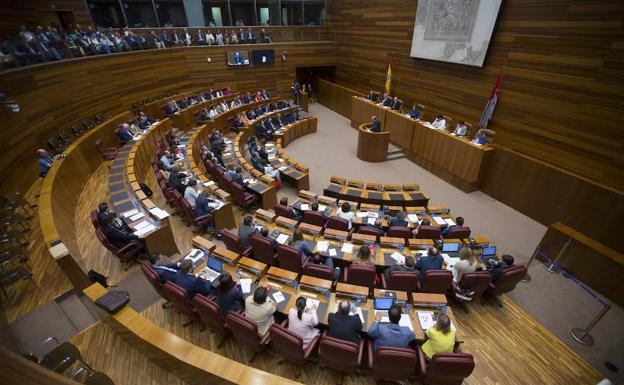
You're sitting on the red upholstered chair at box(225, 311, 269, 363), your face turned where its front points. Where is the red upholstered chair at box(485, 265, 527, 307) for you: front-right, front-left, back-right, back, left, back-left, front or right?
front-right

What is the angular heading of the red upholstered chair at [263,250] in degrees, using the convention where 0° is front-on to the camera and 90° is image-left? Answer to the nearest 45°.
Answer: approximately 225°

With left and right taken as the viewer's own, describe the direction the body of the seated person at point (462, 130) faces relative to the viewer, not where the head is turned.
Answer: facing the viewer and to the left of the viewer

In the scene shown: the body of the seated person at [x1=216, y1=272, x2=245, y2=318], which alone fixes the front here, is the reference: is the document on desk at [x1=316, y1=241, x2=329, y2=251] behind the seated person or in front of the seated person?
in front

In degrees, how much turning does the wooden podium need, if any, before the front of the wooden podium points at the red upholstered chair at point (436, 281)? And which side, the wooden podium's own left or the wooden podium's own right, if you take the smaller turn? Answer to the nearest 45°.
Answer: approximately 45° to the wooden podium's own left

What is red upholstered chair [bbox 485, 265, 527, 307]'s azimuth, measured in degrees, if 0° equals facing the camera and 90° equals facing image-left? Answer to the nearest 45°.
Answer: approximately 135°

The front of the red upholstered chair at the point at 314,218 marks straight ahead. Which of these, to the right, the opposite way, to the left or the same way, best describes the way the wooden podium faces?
the opposite way

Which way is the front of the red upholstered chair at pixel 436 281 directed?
away from the camera

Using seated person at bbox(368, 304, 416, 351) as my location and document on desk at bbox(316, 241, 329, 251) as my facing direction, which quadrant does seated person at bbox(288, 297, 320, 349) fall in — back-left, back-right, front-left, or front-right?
front-left

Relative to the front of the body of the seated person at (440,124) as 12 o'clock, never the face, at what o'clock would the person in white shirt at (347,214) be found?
The person in white shirt is roughly at 11 o'clock from the seated person.

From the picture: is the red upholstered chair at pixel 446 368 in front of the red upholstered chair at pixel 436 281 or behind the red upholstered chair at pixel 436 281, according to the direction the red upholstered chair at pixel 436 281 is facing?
behind

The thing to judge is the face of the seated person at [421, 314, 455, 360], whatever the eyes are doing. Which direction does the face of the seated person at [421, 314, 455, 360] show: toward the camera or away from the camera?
away from the camera

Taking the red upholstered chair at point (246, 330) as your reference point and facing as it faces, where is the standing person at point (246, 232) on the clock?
The standing person is roughly at 11 o'clock from the red upholstered chair.

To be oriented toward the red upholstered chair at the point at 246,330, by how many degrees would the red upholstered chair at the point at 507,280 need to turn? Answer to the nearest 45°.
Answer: approximately 90° to its left

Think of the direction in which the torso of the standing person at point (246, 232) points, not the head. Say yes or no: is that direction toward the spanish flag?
yes

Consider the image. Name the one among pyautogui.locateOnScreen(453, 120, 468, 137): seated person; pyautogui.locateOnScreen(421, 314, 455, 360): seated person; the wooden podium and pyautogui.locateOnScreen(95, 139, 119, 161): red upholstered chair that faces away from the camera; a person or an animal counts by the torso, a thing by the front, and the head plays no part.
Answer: pyautogui.locateOnScreen(421, 314, 455, 360): seated person
